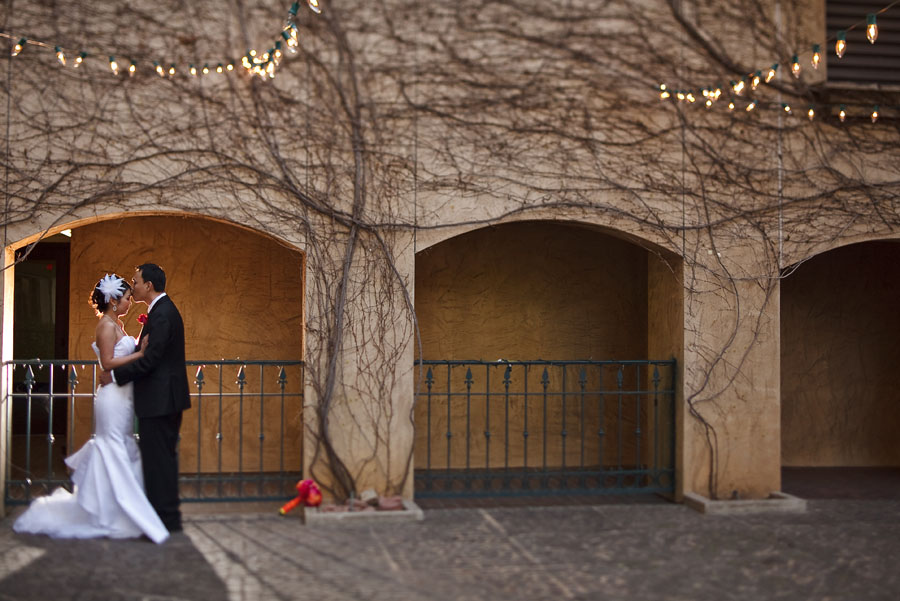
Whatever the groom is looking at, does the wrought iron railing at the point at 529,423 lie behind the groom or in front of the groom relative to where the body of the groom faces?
behind

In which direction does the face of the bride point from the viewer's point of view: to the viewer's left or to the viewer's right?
to the viewer's right

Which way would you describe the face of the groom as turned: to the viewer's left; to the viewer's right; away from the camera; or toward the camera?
to the viewer's left

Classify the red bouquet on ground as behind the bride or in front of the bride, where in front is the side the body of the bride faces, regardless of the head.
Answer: in front

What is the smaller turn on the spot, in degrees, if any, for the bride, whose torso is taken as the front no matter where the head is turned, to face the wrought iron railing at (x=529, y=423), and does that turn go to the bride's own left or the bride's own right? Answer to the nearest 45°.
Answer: approximately 45° to the bride's own left

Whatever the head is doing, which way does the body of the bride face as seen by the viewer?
to the viewer's right

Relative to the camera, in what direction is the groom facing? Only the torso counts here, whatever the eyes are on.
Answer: to the viewer's left

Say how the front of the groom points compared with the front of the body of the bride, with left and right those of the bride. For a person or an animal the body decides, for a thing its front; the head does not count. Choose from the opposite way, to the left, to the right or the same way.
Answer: the opposite way
